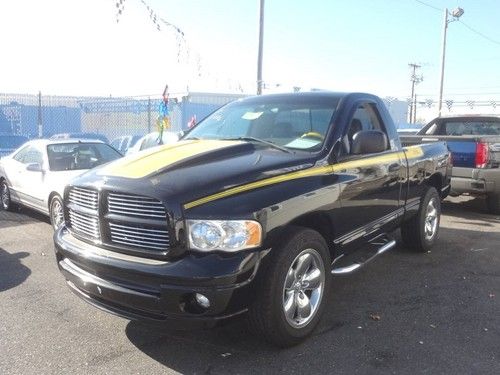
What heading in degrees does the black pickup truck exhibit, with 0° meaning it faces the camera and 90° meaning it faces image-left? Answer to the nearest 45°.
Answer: approximately 45°

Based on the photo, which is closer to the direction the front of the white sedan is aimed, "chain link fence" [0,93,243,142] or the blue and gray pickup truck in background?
the blue and gray pickup truck in background

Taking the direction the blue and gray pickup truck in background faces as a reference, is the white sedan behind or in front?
behind

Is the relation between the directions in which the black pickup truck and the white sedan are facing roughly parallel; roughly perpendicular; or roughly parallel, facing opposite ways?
roughly perpendicular

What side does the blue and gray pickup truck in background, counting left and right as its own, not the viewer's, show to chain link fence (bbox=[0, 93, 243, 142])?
left

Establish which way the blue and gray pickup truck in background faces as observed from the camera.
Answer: facing away from the viewer and to the right of the viewer

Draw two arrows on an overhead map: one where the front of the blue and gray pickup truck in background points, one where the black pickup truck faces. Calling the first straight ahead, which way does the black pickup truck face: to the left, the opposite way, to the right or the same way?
the opposite way
